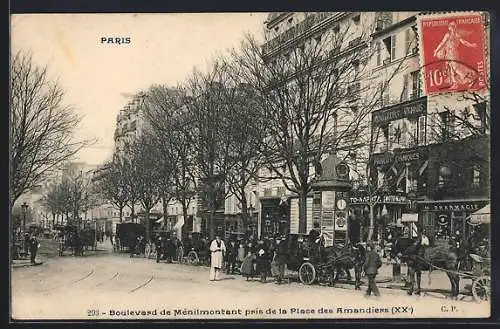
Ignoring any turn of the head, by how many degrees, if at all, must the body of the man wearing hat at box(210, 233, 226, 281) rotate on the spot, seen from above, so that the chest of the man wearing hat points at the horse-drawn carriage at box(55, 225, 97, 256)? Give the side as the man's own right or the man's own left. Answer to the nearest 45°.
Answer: approximately 90° to the man's own right

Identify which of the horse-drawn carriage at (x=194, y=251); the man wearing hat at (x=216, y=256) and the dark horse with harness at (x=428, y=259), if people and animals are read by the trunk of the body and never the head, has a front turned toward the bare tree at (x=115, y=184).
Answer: the dark horse with harness

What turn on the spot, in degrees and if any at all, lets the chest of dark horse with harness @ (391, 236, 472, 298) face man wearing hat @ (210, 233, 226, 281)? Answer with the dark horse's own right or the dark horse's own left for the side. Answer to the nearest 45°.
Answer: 0° — it already faces them

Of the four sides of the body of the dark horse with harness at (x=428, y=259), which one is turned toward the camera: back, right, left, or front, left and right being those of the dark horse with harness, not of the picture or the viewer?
left

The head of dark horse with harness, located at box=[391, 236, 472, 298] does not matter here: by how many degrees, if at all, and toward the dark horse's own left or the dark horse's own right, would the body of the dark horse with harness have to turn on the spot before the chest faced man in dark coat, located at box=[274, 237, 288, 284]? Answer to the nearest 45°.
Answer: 0° — it already faces them

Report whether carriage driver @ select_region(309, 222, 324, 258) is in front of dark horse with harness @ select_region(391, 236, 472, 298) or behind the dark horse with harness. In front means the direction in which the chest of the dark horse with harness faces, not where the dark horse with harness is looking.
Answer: in front

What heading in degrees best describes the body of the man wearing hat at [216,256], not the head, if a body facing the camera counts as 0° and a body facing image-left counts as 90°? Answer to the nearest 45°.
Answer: approximately 0°

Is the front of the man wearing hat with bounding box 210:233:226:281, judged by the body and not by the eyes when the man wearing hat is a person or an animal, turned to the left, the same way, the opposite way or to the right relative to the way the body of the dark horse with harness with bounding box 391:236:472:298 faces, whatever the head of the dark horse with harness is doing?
to the left

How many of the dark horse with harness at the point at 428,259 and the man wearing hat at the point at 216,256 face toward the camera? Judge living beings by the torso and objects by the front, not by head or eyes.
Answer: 1

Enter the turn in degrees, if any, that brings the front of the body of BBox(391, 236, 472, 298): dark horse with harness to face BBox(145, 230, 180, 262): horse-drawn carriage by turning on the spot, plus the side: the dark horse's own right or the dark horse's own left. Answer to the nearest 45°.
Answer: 0° — it already faces it

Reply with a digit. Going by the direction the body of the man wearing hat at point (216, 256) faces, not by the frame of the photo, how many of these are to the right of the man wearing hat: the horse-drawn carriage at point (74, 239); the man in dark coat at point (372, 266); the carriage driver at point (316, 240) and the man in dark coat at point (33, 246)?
2
